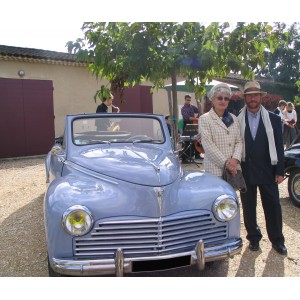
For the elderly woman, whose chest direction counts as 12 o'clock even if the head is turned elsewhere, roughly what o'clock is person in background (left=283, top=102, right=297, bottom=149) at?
The person in background is roughly at 8 o'clock from the elderly woman.

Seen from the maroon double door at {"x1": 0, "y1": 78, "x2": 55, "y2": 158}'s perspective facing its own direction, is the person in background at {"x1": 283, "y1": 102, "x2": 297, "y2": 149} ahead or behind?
ahead

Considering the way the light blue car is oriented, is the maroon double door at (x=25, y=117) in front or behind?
behind

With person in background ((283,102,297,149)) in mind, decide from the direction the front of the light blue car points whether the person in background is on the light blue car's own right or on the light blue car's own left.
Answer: on the light blue car's own left

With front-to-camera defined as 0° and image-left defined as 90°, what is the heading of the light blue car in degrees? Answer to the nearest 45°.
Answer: approximately 315°

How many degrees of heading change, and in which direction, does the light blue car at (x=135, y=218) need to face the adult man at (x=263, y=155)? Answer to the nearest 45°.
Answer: approximately 90° to its left

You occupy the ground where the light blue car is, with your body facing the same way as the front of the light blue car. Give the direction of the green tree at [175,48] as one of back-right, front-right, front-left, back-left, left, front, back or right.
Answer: back-left

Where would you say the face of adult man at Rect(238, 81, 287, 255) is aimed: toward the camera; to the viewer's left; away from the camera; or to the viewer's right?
toward the camera

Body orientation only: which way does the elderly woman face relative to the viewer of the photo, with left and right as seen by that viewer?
facing the viewer and to the right of the viewer
